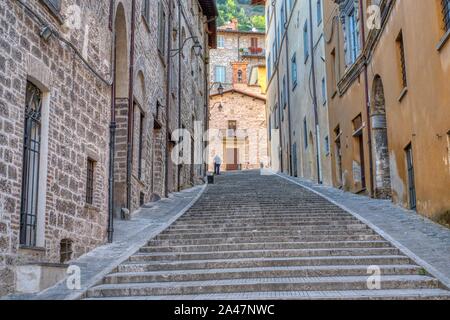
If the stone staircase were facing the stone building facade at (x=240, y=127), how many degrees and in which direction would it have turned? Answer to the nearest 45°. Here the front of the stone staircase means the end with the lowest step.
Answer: approximately 180°

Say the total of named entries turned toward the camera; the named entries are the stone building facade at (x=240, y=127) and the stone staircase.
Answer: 2

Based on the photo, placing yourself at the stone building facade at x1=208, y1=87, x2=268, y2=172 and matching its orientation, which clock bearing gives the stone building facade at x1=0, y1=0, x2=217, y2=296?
the stone building facade at x1=0, y1=0, x2=217, y2=296 is roughly at 12 o'clock from the stone building facade at x1=208, y1=87, x2=268, y2=172.

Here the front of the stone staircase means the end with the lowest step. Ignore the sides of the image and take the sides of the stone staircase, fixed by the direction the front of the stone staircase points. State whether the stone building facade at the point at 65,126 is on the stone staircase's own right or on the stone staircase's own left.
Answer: on the stone staircase's own right

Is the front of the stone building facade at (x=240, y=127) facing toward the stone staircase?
yes

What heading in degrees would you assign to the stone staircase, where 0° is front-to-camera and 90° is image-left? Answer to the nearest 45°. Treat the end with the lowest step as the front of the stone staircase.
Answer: approximately 0°
